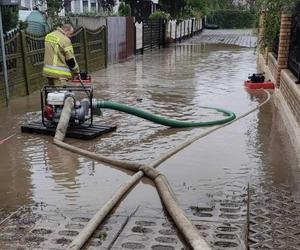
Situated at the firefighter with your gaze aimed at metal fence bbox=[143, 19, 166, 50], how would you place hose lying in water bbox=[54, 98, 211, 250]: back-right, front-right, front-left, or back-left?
back-right

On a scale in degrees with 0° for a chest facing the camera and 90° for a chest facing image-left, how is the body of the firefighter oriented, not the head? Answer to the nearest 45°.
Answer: approximately 225°

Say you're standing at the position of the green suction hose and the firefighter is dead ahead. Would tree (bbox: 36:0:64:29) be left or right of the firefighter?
right

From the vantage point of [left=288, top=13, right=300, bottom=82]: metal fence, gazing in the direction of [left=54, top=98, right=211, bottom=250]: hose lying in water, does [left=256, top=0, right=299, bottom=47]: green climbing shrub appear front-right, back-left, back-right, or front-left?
back-right
